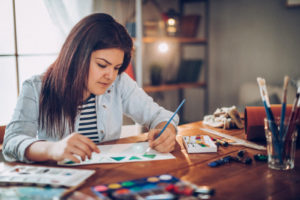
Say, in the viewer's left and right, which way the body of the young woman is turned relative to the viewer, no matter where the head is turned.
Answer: facing the viewer and to the right of the viewer

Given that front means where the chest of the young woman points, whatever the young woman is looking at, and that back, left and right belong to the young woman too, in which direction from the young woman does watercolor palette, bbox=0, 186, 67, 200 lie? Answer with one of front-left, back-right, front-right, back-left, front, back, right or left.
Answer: front-right

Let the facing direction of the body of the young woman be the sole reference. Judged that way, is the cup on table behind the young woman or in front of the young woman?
in front

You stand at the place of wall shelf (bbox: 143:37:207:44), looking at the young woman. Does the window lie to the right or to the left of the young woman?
right

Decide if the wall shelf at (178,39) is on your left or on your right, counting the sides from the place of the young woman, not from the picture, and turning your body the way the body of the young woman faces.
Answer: on your left

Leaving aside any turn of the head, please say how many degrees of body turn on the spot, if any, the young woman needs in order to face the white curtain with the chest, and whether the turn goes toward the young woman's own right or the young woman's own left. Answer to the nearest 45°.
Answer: approximately 135° to the young woman's own left

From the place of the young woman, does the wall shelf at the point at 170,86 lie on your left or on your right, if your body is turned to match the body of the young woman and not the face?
on your left

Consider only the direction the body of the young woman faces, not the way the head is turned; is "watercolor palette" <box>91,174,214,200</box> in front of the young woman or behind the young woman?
in front

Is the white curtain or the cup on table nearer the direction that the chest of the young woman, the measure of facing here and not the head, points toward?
the cup on table

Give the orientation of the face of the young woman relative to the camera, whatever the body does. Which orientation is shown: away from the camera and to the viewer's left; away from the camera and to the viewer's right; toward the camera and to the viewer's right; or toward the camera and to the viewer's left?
toward the camera and to the viewer's right

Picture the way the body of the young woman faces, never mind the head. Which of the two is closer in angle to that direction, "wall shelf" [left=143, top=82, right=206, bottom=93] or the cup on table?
the cup on table
